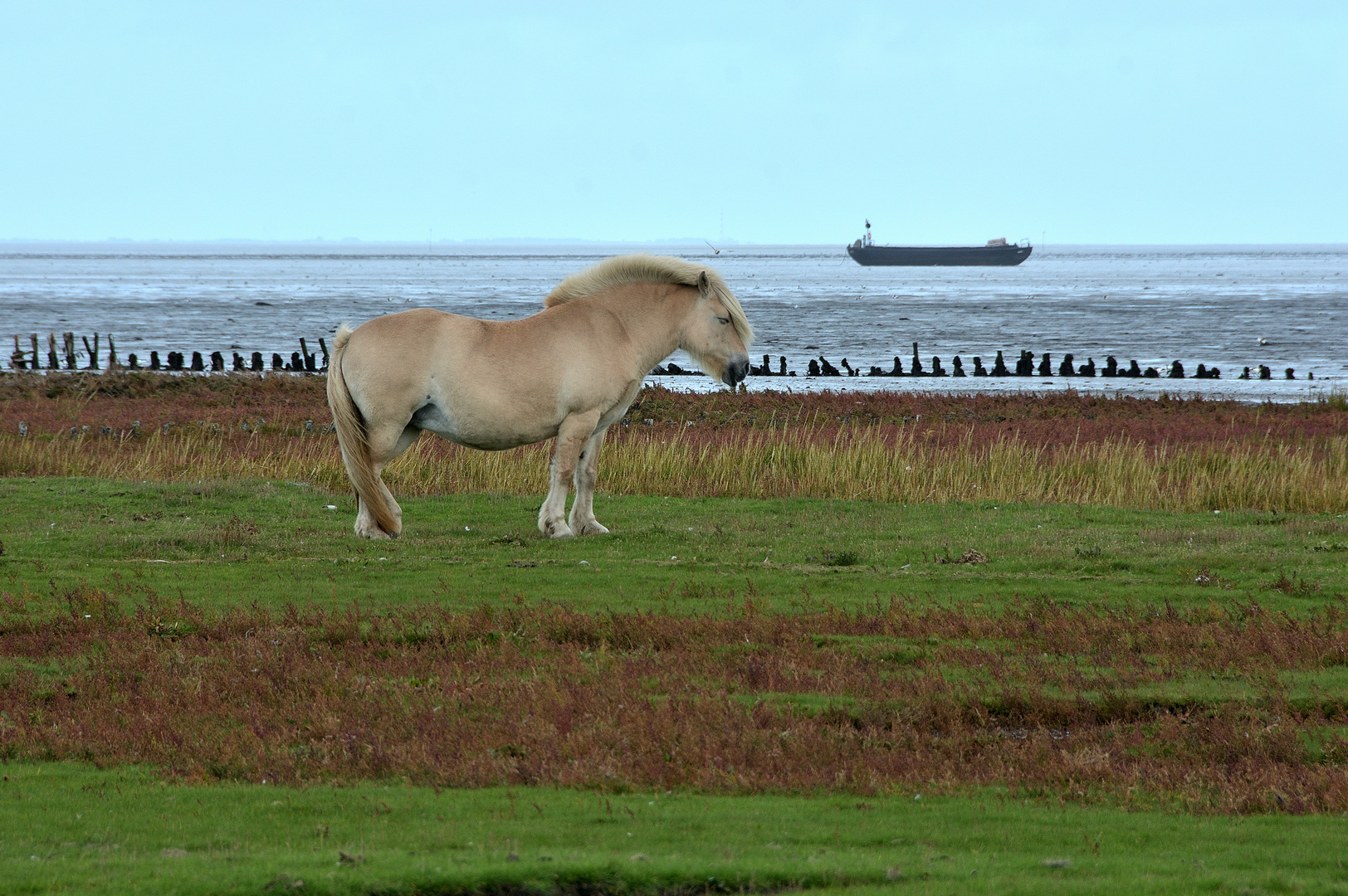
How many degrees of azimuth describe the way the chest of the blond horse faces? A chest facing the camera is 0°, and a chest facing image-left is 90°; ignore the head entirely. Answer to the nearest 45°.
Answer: approximately 270°
